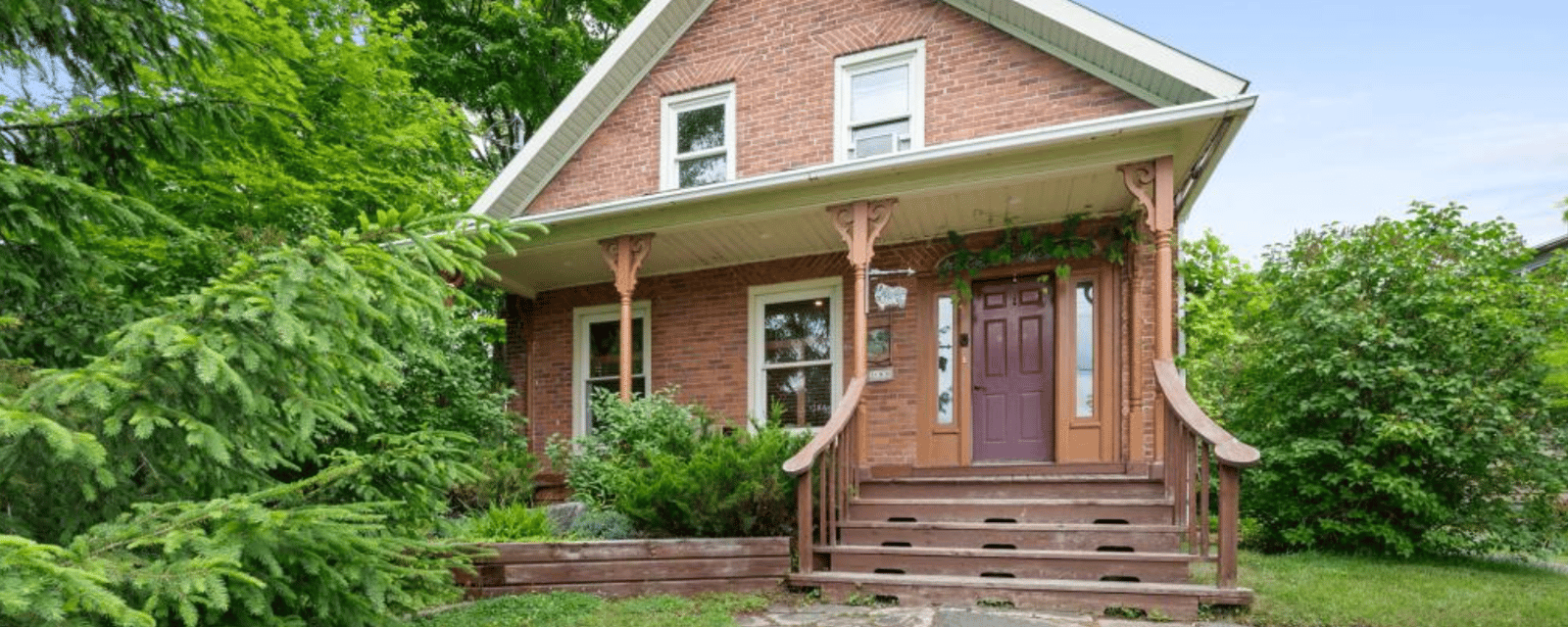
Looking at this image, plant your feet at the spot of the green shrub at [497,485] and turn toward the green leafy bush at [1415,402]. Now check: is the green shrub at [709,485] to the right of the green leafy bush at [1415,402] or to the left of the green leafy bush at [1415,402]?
right

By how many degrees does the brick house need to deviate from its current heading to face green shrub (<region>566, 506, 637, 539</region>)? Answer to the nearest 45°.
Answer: approximately 45° to its right

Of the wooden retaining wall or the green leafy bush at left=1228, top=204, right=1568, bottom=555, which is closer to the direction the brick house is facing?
the wooden retaining wall

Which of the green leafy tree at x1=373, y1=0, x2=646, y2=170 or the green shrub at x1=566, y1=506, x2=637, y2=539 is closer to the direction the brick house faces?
the green shrub

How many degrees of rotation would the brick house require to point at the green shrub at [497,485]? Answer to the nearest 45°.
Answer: approximately 90° to its right

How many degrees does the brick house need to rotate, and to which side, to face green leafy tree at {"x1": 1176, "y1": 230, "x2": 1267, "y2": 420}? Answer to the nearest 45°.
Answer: approximately 135° to its left

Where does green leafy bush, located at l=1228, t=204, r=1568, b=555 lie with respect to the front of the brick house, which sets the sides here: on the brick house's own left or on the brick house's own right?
on the brick house's own left

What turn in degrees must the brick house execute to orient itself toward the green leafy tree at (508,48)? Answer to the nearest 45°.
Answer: approximately 135° to its right

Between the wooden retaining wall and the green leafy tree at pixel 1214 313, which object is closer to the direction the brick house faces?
the wooden retaining wall

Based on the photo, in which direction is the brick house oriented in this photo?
toward the camera
